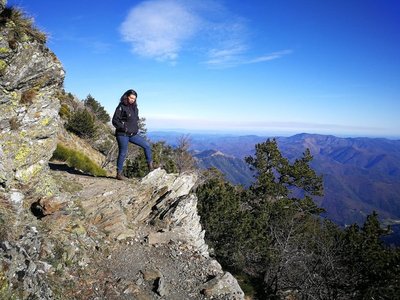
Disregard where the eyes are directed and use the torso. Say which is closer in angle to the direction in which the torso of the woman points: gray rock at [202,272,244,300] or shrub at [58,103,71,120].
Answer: the gray rock

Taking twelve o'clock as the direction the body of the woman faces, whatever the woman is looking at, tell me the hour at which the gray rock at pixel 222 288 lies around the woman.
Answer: The gray rock is roughly at 12 o'clock from the woman.

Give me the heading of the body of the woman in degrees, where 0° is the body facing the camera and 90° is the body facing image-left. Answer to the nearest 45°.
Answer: approximately 315°

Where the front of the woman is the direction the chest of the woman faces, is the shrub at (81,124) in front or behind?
behind

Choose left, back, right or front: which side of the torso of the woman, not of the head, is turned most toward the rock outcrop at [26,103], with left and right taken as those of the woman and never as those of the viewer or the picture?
right

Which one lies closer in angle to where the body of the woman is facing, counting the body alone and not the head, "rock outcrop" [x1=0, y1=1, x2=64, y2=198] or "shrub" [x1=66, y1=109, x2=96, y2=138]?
the rock outcrop

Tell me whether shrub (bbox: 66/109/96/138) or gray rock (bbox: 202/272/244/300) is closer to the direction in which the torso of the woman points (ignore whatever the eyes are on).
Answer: the gray rock
